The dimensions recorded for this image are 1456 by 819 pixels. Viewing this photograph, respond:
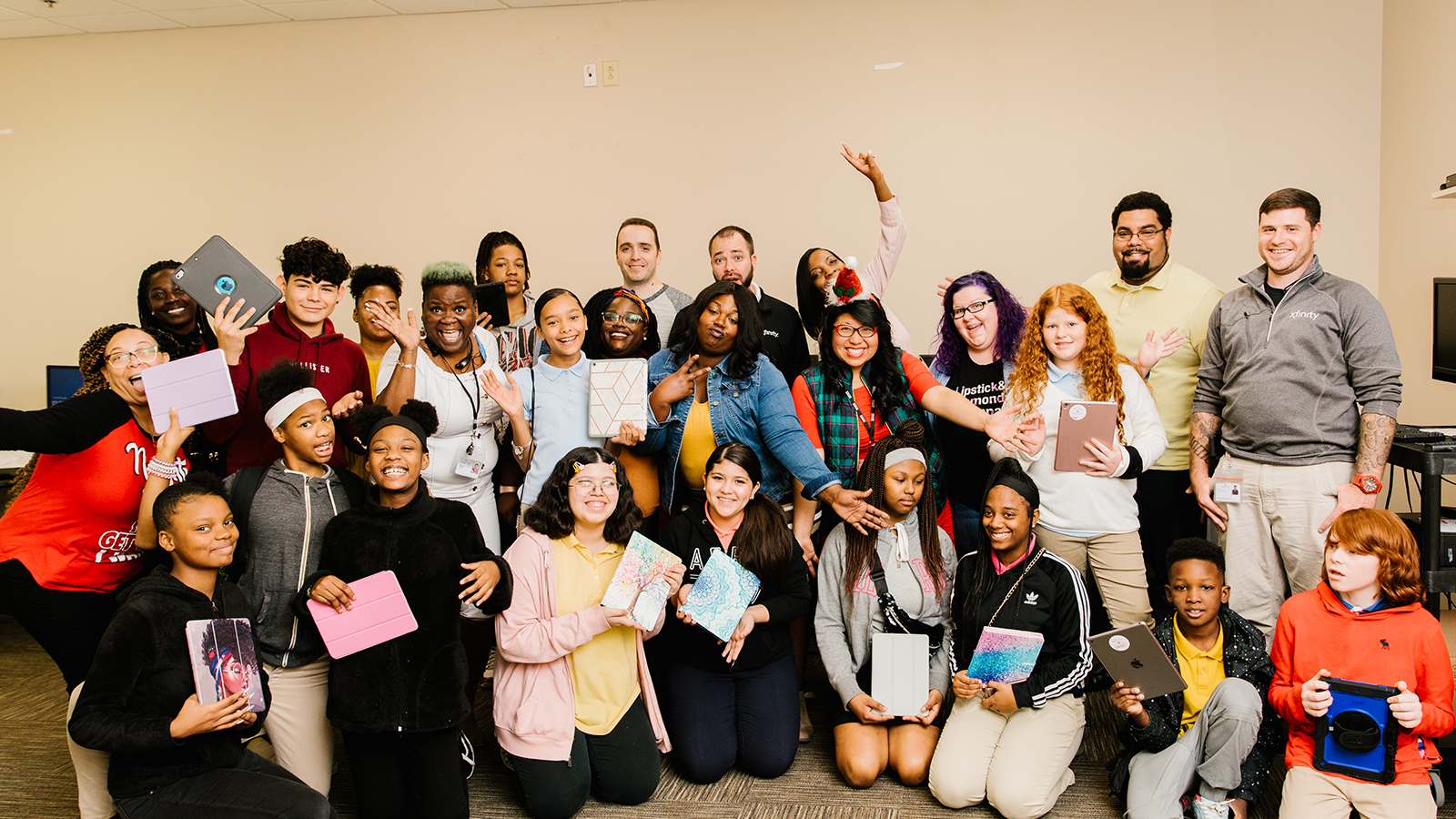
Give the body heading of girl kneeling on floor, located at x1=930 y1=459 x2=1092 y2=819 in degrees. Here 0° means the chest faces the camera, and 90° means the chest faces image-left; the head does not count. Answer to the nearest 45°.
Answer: approximately 45°

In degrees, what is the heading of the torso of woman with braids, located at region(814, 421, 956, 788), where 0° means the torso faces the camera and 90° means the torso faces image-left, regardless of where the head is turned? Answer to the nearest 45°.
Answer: approximately 0°

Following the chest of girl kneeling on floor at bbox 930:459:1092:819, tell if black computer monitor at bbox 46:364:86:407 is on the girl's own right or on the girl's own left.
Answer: on the girl's own right

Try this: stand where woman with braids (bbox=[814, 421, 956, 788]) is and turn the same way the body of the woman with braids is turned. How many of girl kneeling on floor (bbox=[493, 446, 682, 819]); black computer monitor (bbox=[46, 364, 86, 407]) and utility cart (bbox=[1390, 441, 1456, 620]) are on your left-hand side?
1

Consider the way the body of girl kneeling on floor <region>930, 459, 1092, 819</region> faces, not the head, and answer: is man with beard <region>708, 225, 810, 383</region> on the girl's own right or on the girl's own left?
on the girl's own right

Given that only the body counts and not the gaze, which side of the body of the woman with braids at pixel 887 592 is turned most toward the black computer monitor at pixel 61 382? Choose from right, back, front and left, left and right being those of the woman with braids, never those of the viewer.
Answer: right

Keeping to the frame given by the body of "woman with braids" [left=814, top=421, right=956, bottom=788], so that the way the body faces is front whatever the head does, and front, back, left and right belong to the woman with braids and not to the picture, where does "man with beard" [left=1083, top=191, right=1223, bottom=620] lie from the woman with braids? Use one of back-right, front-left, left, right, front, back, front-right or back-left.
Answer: back-left

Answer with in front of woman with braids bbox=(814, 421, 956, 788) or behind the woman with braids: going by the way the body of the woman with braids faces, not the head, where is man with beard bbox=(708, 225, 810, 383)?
behind

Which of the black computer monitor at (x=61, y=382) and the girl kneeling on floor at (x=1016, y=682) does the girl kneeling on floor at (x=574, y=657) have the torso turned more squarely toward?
the girl kneeling on floor

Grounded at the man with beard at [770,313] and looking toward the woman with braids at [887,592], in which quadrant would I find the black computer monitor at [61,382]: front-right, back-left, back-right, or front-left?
back-right

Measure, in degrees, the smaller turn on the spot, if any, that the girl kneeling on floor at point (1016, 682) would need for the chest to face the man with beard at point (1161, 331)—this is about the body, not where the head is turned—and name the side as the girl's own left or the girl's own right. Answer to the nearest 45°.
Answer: approximately 180°
